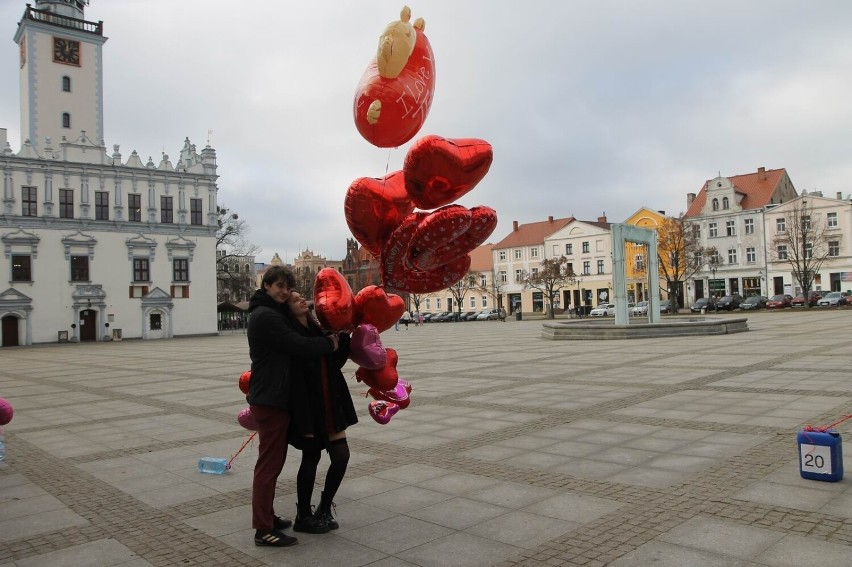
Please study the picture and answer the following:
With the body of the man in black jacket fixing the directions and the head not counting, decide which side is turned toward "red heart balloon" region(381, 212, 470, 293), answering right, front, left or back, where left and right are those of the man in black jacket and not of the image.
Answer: front

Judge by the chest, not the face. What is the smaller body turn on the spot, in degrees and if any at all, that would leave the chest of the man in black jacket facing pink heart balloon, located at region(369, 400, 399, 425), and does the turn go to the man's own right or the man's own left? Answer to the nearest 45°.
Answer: approximately 45° to the man's own left

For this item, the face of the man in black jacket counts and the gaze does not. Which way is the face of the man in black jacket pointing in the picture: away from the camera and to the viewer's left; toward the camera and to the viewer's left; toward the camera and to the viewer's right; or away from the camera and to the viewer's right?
toward the camera and to the viewer's right

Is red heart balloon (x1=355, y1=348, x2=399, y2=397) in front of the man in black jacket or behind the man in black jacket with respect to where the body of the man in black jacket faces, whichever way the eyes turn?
in front

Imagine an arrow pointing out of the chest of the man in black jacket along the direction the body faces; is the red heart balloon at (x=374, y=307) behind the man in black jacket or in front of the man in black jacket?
in front

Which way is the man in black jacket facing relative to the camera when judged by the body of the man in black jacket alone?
to the viewer's right
